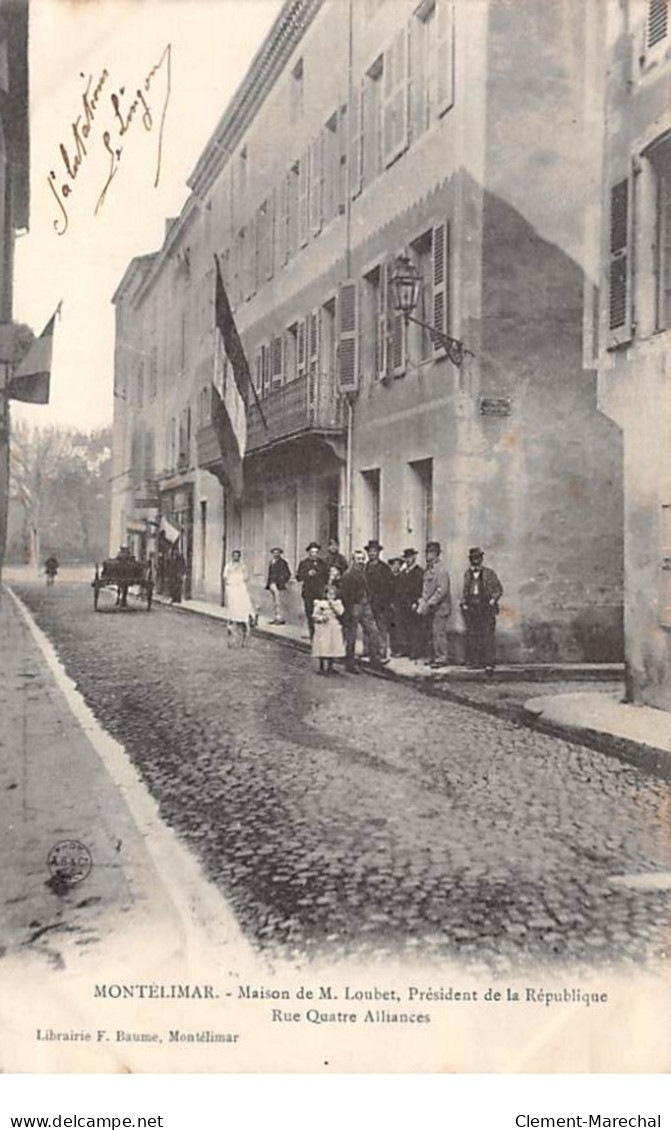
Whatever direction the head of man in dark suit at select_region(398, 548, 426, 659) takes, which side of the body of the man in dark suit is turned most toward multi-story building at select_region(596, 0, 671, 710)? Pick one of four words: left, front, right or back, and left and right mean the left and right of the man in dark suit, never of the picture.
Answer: left

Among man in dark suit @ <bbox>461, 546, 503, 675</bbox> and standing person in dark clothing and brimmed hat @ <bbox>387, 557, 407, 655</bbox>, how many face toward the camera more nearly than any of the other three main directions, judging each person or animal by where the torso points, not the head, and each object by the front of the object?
2

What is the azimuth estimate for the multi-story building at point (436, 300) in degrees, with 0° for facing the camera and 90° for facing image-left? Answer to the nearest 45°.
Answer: approximately 45°

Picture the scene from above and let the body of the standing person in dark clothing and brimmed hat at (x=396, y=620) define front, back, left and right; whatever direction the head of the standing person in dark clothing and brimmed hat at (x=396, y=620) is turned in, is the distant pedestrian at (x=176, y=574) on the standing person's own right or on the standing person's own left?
on the standing person's own right

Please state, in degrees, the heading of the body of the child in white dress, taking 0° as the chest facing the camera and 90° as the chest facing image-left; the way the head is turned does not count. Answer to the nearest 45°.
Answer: approximately 0°
